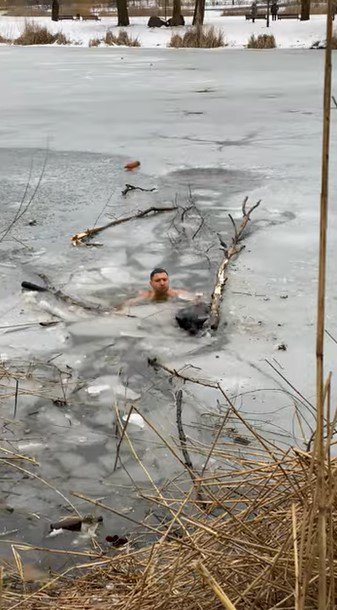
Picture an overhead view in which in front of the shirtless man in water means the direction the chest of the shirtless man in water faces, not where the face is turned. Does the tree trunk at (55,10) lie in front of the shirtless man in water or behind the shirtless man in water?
behind

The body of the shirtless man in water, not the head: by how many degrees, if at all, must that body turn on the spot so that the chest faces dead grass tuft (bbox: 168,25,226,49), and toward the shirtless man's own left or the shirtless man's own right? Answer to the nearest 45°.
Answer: approximately 180°

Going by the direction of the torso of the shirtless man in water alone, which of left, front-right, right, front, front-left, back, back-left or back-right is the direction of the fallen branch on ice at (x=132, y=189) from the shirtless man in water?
back

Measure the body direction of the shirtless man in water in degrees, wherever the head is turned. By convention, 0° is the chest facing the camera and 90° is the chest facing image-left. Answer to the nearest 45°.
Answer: approximately 0°

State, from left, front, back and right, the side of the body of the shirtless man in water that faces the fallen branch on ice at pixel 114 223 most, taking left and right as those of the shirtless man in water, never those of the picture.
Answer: back

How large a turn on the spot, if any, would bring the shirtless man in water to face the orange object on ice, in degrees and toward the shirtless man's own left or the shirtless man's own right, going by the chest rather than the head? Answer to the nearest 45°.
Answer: approximately 180°

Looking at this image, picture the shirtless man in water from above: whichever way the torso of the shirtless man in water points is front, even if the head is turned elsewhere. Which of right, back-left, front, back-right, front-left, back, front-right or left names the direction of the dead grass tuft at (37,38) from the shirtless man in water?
back

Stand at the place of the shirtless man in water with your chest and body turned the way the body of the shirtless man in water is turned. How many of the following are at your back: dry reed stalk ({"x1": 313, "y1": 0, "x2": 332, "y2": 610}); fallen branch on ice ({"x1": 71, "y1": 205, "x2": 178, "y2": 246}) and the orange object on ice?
2

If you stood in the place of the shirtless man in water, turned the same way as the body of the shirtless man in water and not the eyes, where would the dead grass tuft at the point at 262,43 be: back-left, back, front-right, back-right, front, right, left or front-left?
back

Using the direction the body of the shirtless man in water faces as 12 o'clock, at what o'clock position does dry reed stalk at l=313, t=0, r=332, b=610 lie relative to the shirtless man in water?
The dry reed stalk is roughly at 12 o'clock from the shirtless man in water.

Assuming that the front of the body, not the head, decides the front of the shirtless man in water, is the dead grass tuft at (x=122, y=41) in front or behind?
behind
